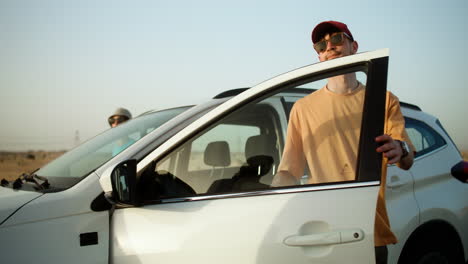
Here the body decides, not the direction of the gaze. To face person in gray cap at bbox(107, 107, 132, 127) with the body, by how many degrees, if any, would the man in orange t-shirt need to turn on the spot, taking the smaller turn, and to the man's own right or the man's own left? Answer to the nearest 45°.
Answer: approximately 135° to the man's own right

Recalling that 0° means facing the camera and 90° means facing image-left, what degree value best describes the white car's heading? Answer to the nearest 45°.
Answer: approximately 45°

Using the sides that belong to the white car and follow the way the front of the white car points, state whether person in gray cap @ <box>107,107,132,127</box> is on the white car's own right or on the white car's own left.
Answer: on the white car's own right

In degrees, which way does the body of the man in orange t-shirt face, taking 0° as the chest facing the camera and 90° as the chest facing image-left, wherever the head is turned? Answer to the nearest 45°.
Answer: approximately 0°
